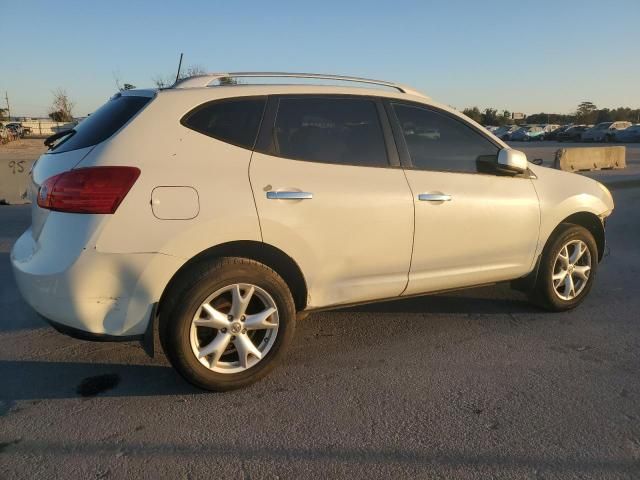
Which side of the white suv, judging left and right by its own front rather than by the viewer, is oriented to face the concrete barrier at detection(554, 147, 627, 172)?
front

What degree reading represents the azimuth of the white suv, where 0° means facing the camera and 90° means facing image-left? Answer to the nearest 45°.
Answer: approximately 225°

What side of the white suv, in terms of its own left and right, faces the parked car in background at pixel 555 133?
front

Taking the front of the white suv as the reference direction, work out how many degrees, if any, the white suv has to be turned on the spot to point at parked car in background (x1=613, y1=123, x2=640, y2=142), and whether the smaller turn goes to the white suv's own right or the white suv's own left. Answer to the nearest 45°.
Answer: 0° — it already faces it

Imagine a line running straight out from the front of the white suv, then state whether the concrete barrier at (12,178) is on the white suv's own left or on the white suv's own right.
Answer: on the white suv's own left

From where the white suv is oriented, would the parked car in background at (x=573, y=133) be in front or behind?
in front
